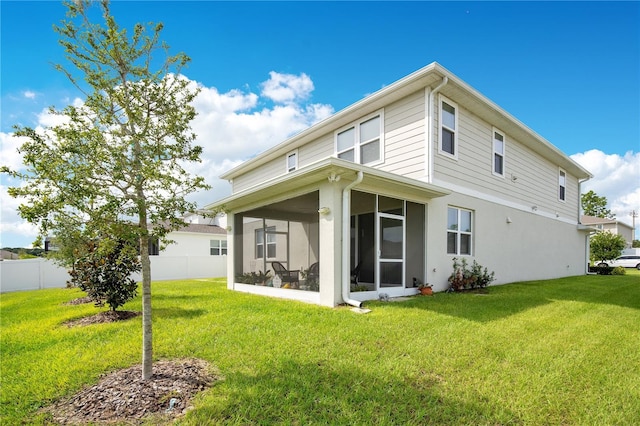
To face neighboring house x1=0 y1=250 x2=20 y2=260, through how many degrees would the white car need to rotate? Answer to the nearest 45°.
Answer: approximately 45° to its left

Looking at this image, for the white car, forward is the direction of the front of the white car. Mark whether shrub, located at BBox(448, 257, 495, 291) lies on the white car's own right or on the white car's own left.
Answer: on the white car's own left

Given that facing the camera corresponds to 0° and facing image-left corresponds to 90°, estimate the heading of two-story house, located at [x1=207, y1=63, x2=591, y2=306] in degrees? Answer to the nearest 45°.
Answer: approximately 225°

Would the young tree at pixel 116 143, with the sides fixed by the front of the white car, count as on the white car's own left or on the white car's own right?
on the white car's own left

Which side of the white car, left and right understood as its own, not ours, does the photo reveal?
left

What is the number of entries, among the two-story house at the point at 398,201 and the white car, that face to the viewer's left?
1
